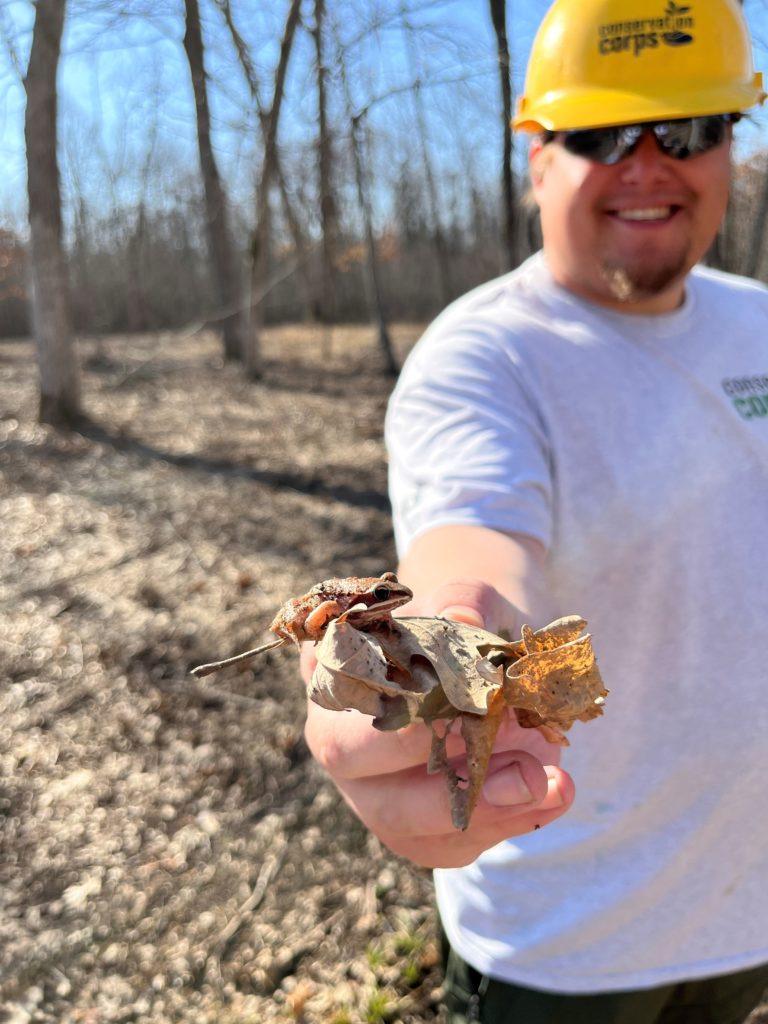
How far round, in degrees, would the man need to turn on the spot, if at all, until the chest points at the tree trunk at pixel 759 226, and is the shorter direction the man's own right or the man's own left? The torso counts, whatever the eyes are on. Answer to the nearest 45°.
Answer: approximately 180°

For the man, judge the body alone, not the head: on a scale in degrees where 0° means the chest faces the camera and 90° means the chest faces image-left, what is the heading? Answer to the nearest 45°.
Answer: approximately 0°

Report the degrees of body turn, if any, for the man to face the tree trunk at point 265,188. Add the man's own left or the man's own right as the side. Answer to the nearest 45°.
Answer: approximately 180°

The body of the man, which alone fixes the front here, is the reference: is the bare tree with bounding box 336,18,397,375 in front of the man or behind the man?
behind

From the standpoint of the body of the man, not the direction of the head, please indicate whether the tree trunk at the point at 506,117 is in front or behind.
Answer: behind

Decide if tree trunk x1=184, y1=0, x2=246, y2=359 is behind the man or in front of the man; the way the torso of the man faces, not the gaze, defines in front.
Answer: behind

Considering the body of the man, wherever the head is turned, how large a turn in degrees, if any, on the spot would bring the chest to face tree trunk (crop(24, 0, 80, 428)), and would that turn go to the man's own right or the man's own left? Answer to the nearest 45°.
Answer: approximately 135° to the man's own right
